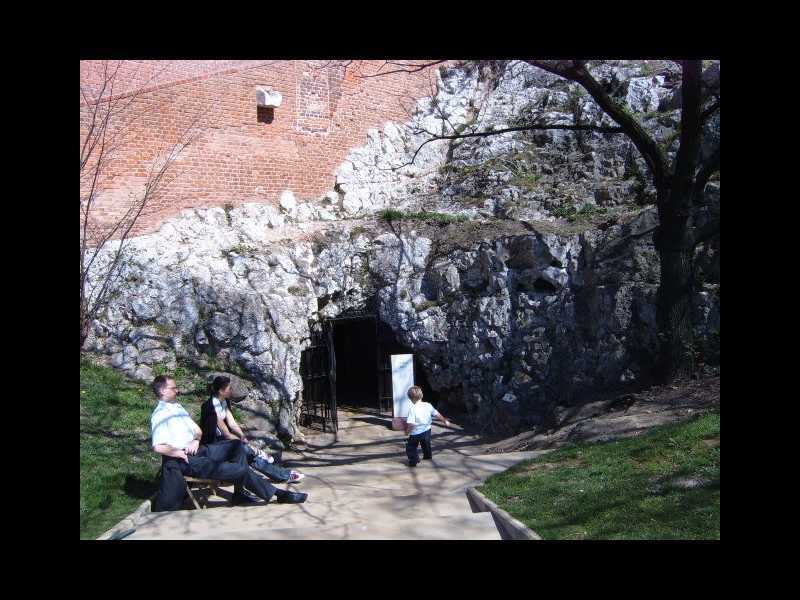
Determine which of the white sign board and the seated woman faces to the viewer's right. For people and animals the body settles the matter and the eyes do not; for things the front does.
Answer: the seated woman

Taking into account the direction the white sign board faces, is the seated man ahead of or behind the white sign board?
ahead

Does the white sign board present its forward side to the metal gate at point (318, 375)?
no

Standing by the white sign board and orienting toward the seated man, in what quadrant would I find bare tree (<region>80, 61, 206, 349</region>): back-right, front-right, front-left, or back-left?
front-right

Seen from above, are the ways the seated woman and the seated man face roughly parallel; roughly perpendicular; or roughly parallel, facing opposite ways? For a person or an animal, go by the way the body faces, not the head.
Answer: roughly parallel

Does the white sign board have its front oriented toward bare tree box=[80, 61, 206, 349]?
no

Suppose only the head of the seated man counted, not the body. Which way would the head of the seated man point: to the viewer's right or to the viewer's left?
to the viewer's right

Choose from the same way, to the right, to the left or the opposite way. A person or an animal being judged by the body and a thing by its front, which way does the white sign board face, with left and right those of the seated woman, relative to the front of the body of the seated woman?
to the right

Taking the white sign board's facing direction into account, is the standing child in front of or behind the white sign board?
in front

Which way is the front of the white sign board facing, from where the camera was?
facing the viewer

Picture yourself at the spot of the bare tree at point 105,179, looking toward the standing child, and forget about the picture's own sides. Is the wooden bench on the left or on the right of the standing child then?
right

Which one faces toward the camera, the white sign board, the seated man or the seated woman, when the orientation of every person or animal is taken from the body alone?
the white sign board

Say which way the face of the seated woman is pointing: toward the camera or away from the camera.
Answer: toward the camera

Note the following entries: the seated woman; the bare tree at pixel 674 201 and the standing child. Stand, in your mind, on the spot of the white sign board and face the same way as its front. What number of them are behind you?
0

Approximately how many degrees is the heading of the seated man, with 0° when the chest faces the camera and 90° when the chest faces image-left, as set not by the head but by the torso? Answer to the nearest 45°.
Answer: approximately 270°

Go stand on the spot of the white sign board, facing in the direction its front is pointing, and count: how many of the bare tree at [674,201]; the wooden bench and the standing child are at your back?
0

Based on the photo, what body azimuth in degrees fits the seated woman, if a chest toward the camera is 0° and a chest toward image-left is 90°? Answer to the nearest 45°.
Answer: approximately 270°

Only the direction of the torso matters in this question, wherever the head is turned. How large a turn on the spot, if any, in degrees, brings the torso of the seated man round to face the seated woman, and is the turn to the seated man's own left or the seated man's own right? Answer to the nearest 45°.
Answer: approximately 45° to the seated man's own left
